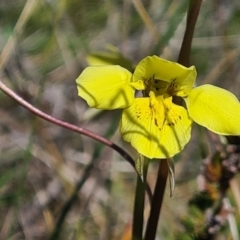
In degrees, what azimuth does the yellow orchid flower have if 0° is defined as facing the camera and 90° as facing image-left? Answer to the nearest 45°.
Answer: approximately 0°
